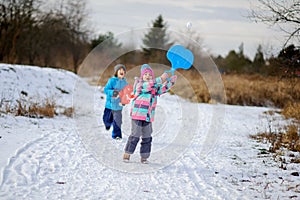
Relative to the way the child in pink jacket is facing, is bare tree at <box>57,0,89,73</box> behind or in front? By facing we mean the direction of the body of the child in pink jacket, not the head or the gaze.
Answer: behind

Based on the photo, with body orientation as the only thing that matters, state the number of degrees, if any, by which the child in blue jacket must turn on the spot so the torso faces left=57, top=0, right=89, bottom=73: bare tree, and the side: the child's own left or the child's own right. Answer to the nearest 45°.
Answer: approximately 135° to the child's own left

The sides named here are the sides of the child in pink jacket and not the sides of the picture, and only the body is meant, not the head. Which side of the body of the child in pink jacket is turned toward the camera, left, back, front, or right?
front

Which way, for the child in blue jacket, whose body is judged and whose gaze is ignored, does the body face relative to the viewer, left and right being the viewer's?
facing the viewer and to the right of the viewer

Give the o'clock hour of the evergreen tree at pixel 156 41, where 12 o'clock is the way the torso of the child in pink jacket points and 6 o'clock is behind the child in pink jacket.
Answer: The evergreen tree is roughly at 6 o'clock from the child in pink jacket.

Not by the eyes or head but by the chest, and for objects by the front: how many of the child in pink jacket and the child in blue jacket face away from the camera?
0

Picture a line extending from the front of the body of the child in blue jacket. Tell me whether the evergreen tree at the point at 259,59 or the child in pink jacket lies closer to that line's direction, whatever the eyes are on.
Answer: the child in pink jacket

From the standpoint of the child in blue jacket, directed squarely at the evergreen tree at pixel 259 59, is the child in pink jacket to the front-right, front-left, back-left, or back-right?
back-right

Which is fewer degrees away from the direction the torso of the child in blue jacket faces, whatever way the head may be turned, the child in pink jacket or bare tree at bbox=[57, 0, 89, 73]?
the child in pink jacket
